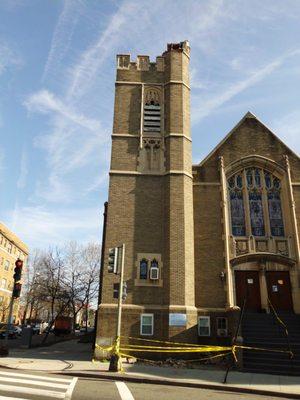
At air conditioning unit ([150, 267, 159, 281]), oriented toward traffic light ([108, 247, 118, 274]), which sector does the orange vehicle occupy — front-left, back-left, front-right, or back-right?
back-right

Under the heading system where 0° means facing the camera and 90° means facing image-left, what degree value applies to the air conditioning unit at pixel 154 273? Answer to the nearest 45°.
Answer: approximately 0°

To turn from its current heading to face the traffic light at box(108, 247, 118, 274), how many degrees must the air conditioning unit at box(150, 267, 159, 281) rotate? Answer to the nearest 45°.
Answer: approximately 45° to its right

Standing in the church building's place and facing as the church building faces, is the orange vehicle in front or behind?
behind

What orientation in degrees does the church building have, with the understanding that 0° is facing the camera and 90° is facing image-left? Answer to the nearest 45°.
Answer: approximately 0°

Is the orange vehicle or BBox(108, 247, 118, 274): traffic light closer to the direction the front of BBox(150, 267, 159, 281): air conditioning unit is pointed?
the traffic light

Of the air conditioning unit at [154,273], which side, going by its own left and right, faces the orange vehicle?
back

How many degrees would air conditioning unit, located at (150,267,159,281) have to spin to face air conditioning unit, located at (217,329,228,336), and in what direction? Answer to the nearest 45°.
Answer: approximately 90° to its left

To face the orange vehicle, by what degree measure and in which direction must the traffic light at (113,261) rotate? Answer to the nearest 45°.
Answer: approximately 90° to its right
